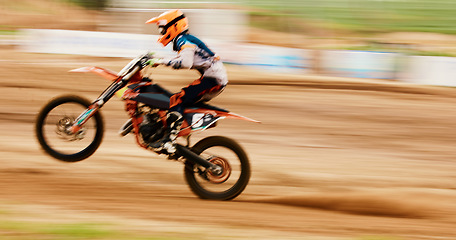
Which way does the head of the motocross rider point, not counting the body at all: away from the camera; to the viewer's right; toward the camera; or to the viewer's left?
to the viewer's left

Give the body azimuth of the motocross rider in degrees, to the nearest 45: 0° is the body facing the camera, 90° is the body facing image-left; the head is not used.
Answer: approximately 90°

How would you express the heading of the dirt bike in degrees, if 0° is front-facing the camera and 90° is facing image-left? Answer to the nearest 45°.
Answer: approximately 90°
